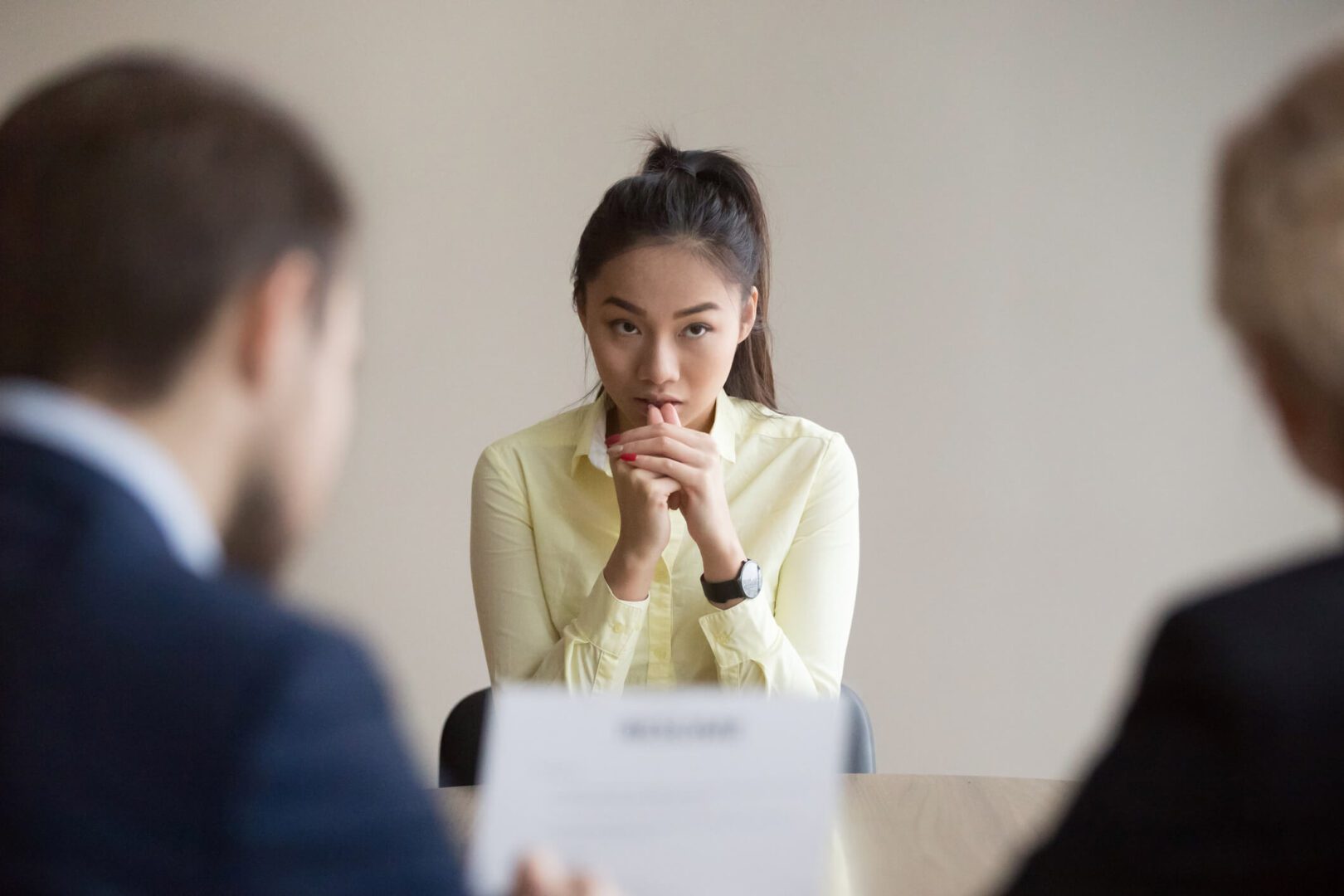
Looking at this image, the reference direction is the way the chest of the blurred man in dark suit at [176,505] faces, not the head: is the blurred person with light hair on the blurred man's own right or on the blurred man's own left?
on the blurred man's own right

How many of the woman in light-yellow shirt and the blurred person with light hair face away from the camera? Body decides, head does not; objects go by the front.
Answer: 1

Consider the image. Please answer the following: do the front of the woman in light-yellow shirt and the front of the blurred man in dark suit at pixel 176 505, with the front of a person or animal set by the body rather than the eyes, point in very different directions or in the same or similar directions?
very different directions

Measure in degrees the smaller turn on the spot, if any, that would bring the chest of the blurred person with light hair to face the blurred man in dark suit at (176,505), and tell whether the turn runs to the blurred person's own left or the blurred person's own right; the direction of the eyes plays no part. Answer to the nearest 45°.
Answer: approximately 135° to the blurred person's own left

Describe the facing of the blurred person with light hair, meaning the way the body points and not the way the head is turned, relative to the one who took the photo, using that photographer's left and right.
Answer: facing away from the viewer

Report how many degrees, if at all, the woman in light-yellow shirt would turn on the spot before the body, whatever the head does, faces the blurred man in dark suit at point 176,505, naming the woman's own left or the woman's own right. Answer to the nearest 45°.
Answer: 0° — they already face them

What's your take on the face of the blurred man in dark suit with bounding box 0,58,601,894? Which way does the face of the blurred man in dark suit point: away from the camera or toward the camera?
away from the camera

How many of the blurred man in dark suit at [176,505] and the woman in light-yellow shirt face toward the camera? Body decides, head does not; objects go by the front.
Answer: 1

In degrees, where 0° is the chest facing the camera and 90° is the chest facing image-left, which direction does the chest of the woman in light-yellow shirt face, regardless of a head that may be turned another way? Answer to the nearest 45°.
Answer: approximately 0°

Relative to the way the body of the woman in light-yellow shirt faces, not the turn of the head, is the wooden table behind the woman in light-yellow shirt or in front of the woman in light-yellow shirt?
in front

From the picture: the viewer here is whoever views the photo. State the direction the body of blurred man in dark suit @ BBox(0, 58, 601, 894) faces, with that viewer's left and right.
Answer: facing away from the viewer and to the right of the viewer

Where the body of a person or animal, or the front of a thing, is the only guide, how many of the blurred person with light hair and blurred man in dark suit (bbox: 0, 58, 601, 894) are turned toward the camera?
0

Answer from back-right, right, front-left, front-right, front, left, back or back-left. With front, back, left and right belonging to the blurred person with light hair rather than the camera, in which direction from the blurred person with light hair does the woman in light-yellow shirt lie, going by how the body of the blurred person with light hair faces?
front-left
